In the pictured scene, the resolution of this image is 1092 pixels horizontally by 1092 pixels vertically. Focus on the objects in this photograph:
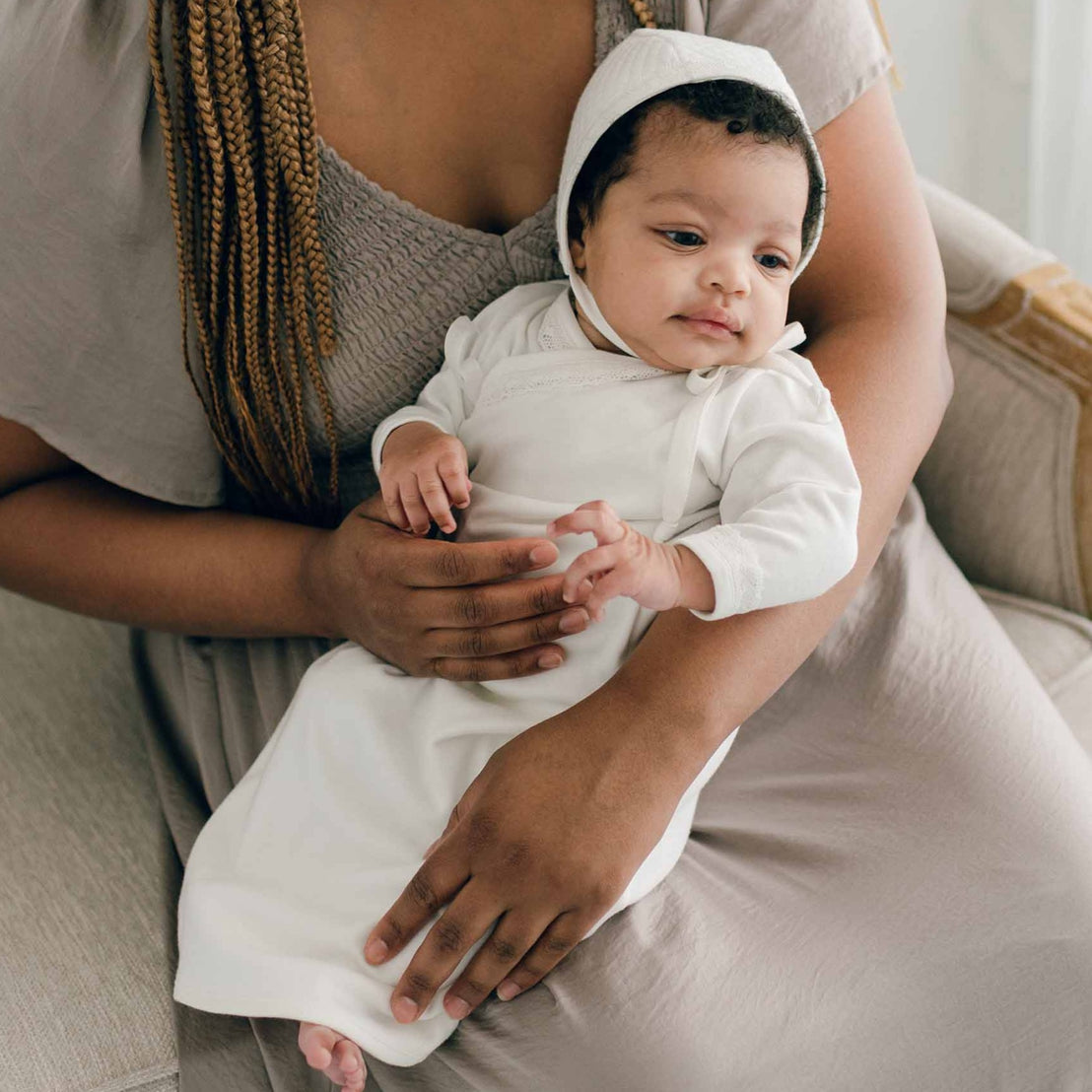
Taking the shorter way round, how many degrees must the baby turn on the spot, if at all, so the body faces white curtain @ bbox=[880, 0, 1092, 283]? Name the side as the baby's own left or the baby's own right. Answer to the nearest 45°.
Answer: approximately 135° to the baby's own left

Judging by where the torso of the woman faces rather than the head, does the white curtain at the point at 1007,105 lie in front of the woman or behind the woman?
behind

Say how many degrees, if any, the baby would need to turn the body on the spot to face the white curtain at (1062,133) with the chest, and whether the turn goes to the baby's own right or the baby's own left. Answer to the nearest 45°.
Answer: approximately 135° to the baby's own left

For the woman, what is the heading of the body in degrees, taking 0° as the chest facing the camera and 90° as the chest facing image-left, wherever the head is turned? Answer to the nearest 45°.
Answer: approximately 0°

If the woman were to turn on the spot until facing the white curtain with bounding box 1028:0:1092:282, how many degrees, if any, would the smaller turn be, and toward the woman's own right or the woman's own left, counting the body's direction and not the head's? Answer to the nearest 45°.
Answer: approximately 135° to the woman's own left
